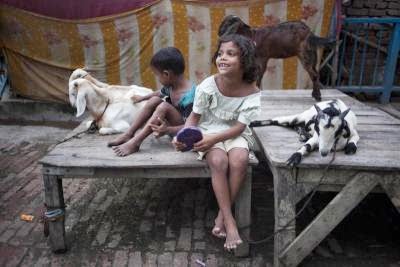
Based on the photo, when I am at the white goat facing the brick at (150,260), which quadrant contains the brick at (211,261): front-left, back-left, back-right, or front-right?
front-left

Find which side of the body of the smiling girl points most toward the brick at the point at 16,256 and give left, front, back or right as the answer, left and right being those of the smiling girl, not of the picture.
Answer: right

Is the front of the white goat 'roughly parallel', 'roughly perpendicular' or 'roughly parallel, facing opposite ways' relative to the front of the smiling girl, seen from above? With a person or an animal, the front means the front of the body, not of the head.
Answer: roughly perpendicular

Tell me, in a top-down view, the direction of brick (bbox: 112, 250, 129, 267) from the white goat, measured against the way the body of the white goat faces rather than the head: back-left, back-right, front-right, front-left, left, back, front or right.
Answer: left

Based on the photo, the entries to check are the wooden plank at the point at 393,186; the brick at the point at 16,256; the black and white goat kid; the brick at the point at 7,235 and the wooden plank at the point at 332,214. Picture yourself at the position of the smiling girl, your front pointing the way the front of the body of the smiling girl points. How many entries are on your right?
2

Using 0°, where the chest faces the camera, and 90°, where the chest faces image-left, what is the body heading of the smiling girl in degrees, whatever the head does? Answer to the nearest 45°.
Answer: approximately 0°

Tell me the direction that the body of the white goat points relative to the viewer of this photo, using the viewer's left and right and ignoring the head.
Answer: facing to the left of the viewer

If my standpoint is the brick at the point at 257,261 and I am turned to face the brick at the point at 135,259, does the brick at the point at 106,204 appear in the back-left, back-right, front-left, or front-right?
front-right
